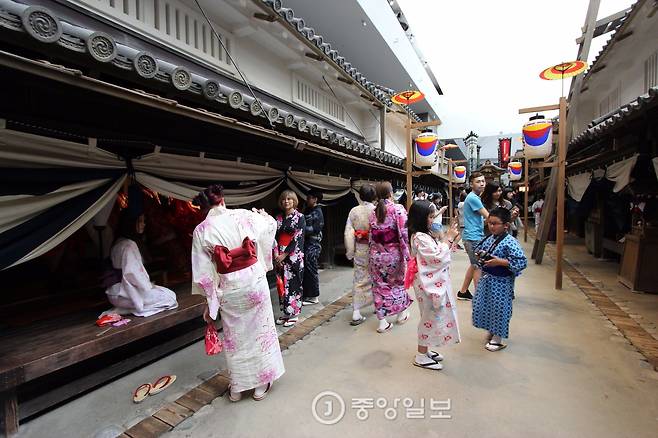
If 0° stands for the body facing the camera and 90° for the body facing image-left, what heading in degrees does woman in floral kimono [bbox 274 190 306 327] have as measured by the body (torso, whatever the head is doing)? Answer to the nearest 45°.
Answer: approximately 45°

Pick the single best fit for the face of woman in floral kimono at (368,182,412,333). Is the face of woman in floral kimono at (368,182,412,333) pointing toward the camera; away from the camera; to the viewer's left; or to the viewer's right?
away from the camera

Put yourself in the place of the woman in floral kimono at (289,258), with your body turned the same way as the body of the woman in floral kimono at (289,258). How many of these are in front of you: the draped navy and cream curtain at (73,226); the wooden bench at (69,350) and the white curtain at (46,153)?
3

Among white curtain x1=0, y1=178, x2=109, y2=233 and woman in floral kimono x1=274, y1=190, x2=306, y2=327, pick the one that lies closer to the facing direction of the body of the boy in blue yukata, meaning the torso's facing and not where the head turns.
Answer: the white curtain

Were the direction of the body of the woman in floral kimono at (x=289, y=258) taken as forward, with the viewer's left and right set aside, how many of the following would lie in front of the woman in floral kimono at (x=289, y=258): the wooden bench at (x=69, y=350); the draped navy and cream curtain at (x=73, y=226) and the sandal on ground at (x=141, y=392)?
3

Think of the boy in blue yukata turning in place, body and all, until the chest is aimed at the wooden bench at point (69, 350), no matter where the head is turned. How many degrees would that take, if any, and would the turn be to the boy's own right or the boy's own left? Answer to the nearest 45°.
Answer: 0° — they already face it

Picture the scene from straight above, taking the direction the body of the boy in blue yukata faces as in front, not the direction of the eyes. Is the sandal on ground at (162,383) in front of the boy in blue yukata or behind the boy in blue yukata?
in front

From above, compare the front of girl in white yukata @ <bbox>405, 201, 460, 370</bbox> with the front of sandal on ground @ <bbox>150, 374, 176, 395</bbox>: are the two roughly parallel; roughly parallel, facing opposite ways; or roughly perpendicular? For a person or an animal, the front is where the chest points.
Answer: roughly perpendicular
